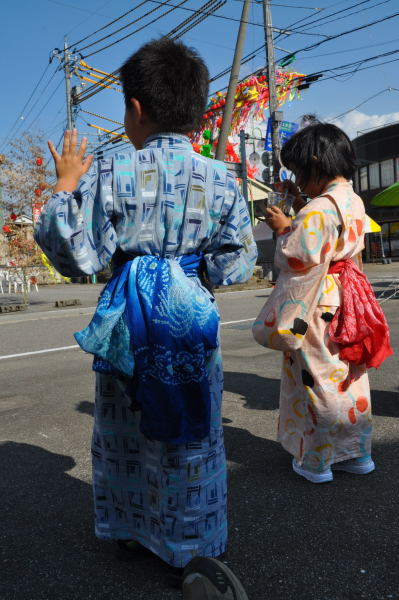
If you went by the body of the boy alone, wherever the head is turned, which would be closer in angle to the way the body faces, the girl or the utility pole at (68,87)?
the utility pole

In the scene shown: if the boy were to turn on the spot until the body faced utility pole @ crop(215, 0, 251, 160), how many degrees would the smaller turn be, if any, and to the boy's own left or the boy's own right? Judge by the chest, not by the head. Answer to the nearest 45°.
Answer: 0° — they already face it

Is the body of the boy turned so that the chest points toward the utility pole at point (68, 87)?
yes

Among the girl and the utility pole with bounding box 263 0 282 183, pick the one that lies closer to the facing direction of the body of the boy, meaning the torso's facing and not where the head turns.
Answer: the utility pole

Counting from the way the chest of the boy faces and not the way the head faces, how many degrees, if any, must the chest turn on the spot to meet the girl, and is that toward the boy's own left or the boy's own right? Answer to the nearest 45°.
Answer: approximately 45° to the boy's own right

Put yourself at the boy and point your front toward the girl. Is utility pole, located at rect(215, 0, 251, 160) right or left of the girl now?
left

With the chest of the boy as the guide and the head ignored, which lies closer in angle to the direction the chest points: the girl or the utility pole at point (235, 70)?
the utility pole

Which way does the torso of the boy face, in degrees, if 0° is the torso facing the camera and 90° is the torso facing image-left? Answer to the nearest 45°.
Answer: approximately 180°
